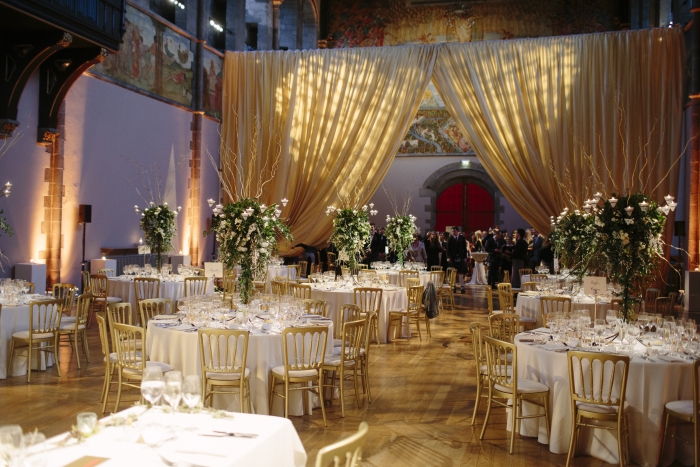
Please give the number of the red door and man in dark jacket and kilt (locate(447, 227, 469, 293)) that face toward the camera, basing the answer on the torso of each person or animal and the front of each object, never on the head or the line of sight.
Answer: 2

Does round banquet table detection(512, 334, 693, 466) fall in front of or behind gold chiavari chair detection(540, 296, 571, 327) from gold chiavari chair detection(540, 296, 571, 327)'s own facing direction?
behind

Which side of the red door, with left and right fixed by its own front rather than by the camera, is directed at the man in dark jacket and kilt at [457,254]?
front

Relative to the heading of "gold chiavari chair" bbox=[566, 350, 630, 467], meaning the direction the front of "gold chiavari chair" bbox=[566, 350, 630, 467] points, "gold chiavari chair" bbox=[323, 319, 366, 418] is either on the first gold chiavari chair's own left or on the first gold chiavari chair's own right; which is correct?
on the first gold chiavari chair's own left

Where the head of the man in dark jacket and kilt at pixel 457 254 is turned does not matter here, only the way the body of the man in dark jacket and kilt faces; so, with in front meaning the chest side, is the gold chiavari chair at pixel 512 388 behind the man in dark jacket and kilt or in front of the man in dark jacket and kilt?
in front

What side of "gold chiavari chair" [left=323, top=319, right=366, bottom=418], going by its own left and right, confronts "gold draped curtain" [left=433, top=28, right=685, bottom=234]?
right

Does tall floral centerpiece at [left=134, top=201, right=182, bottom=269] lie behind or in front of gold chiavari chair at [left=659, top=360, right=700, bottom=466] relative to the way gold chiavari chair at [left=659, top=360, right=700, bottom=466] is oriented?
in front

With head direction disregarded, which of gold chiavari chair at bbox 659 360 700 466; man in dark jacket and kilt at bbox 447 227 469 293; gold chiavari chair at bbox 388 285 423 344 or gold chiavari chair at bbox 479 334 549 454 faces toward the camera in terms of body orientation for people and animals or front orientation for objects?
the man in dark jacket and kilt

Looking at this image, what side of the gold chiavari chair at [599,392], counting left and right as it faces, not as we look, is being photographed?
back

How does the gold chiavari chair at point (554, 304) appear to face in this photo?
away from the camera

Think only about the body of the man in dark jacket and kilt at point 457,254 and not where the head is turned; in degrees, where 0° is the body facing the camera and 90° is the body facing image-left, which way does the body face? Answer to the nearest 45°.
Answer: approximately 0°

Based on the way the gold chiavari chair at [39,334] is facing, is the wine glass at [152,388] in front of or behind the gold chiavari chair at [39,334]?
behind

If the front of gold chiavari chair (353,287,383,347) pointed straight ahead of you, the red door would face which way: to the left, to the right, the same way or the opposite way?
the opposite way

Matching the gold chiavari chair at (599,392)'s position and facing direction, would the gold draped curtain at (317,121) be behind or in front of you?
in front
